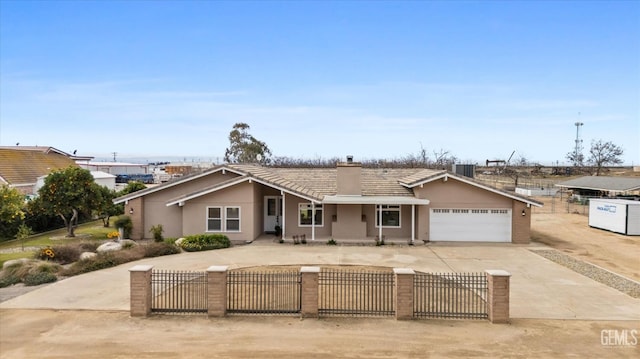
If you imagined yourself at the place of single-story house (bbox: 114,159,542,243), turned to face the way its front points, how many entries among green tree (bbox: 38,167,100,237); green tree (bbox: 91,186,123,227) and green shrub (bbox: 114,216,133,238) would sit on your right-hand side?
3

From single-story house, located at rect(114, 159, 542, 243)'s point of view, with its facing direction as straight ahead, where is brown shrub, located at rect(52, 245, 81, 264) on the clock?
The brown shrub is roughly at 2 o'clock from the single-story house.

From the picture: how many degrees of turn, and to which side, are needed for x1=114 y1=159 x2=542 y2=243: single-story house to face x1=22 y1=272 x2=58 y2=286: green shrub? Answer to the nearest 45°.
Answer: approximately 45° to its right

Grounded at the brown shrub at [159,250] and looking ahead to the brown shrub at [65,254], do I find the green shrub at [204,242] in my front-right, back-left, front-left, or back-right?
back-right

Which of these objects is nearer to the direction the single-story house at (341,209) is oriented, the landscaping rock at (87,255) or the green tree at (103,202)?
the landscaping rock

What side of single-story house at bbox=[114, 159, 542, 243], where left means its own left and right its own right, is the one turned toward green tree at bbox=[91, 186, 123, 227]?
right

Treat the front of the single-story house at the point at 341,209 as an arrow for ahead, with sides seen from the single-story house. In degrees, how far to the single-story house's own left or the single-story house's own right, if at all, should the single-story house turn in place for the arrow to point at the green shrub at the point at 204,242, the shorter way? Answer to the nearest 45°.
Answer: approximately 45° to the single-story house's own right

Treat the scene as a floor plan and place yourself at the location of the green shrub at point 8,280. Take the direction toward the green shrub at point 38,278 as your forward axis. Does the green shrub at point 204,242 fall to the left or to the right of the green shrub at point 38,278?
left

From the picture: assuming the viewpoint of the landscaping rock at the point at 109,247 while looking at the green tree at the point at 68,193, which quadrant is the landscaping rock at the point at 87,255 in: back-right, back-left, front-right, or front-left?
back-left

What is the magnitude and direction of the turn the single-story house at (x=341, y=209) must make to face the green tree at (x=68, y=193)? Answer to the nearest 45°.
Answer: approximately 90° to its right

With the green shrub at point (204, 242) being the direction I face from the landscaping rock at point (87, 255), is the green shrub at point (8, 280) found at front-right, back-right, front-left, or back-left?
back-right

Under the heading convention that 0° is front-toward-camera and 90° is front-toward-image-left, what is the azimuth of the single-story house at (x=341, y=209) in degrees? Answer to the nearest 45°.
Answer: approximately 0°

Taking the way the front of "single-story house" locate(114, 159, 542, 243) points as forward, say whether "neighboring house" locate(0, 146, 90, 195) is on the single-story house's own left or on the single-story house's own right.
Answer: on the single-story house's own right

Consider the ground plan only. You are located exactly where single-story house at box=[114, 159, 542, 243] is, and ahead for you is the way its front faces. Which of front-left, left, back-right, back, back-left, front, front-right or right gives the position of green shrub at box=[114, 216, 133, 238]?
right
